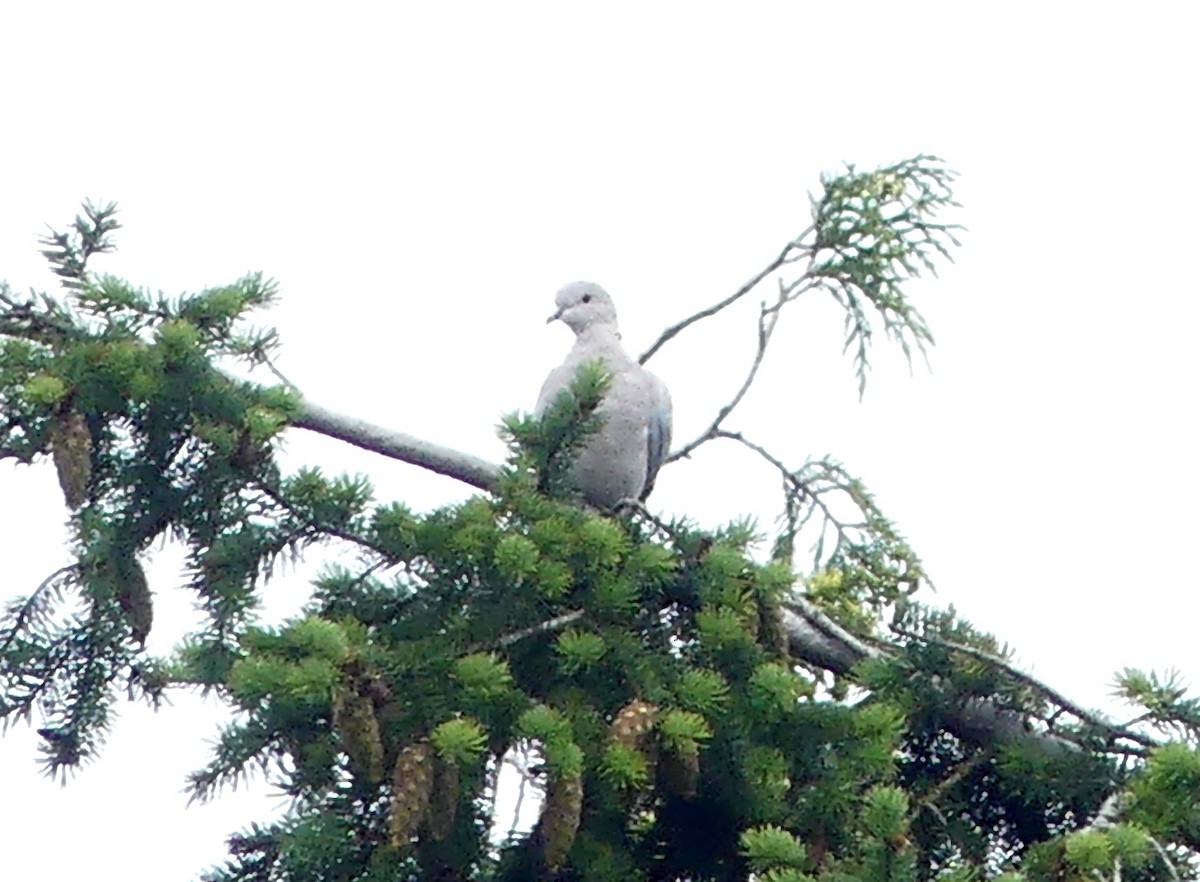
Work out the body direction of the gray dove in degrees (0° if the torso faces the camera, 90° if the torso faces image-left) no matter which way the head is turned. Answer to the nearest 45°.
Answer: approximately 45°
